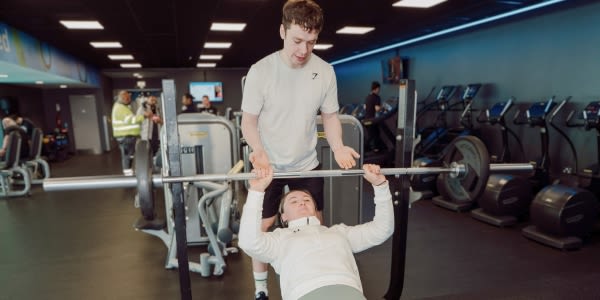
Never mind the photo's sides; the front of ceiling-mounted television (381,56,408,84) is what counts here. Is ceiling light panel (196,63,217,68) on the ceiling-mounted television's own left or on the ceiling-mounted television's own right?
on the ceiling-mounted television's own right

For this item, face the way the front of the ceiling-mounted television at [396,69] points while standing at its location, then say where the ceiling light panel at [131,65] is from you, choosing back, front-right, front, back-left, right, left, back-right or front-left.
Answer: front-right

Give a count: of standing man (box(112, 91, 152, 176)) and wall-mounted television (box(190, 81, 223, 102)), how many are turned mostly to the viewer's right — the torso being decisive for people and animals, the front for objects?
1

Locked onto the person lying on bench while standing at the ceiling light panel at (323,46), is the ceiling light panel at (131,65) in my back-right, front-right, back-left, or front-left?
back-right

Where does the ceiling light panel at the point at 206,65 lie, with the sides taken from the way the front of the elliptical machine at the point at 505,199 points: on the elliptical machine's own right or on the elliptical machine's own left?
on the elliptical machine's own left

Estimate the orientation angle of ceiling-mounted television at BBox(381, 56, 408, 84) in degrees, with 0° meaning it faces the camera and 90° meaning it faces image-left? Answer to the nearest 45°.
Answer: approximately 45°

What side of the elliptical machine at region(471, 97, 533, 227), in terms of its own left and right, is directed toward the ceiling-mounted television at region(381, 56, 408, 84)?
left

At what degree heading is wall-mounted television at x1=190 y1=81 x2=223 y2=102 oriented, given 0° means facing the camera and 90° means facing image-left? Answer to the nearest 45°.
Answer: approximately 0°

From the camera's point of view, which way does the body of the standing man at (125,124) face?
to the viewer's right
